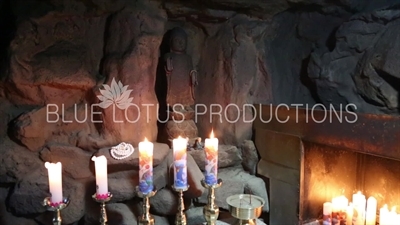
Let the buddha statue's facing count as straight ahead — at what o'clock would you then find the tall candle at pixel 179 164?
The tall candle is roughly at 12 o'clock from the buddha statue.

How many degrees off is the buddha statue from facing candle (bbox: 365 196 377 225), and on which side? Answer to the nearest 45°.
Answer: approximately 45° to its left

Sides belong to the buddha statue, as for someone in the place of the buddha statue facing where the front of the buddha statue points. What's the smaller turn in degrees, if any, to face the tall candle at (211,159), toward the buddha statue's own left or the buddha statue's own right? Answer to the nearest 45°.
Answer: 0° — it already faces it

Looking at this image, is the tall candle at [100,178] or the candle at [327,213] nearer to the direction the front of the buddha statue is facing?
the tall candle

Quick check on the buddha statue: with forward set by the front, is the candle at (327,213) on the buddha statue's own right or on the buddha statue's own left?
on the buddha statue's own left

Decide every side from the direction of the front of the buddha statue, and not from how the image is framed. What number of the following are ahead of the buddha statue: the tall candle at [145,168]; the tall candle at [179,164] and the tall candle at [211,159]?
3

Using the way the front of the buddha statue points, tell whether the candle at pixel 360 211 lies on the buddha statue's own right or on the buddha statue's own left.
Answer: on the buddha statue's own left

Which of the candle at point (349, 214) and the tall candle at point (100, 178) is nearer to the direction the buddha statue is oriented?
the tall candle

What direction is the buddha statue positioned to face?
toward the camera

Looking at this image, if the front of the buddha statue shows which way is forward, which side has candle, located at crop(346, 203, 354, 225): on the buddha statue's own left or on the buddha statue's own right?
on the buddha statue's own left
